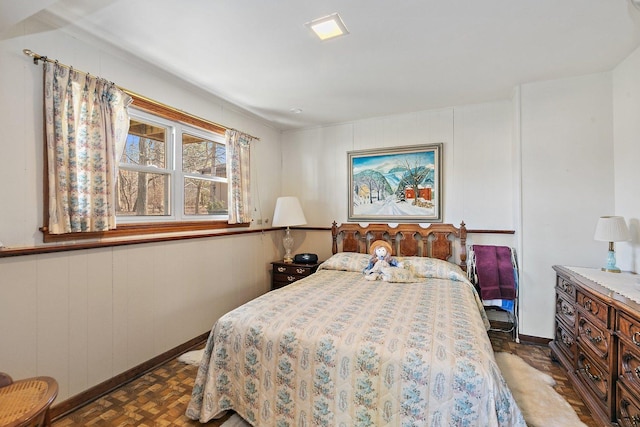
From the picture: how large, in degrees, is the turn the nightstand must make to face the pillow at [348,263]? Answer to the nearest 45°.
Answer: approximately 45° to its left

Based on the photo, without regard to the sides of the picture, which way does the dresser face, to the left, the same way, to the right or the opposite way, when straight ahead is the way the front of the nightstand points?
to the right

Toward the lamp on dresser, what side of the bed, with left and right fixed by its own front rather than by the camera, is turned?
left

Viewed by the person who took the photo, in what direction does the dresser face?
facing the viewer and to the left of the viewer

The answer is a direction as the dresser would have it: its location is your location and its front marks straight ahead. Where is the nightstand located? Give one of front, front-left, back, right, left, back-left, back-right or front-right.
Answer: front-right

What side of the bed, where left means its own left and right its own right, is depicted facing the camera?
front

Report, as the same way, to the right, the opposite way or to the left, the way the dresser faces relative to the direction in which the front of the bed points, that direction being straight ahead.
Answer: to the right

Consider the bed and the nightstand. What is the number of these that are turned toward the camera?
2

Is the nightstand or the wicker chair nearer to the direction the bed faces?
the wicker chair

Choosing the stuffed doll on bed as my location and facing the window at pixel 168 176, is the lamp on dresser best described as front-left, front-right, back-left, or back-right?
back-left

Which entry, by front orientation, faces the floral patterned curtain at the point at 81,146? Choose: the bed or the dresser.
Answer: the dresser

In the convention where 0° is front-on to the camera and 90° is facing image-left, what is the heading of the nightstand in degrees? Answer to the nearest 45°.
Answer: approximately 0°

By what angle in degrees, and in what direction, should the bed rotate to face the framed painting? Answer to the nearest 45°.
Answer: approximately 180°
